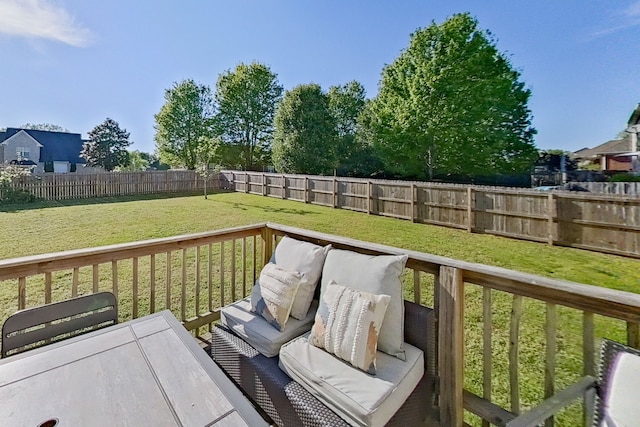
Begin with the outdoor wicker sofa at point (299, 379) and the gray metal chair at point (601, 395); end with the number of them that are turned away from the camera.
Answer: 0

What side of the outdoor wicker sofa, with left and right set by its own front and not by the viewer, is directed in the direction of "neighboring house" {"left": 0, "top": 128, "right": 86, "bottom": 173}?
right

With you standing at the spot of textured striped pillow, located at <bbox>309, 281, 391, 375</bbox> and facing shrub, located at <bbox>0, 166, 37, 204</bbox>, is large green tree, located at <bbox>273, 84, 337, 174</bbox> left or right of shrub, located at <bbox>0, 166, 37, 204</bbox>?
right

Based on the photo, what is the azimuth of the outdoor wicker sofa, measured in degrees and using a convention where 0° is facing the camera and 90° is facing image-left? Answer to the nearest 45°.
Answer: approximately 45°

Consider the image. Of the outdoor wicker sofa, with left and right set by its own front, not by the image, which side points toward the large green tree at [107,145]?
right
